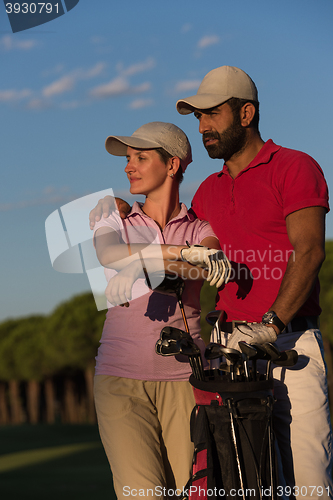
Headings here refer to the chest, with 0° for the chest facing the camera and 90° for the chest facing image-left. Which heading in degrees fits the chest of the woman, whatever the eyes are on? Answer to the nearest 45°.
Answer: approximately 0°

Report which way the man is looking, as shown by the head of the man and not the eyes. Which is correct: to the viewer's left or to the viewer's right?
to the viewer's left

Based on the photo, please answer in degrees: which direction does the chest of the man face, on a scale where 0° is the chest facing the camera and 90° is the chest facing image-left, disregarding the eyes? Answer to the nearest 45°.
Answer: approximately 45°

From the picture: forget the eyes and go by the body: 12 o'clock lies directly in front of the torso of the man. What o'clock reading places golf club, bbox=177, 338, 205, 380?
The golf club is roughly at 12 o'clock from the man.

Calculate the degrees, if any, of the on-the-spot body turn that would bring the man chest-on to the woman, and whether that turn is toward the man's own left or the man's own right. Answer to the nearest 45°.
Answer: approximately 45° to the man's own right

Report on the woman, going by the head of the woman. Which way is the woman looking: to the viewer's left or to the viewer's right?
to the viewer's left

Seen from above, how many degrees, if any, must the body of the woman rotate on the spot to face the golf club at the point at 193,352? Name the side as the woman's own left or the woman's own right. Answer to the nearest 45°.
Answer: approximately 45° to the woman's own left
